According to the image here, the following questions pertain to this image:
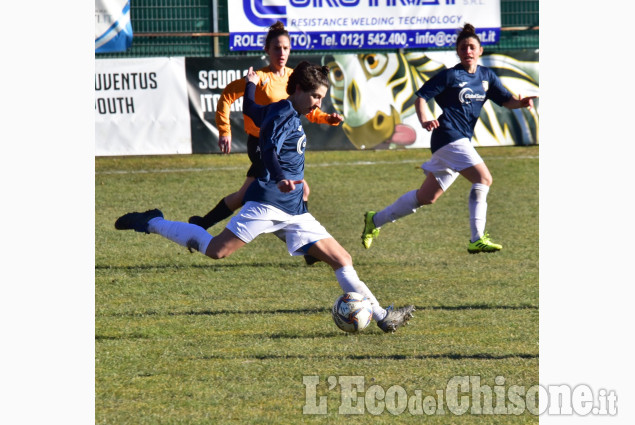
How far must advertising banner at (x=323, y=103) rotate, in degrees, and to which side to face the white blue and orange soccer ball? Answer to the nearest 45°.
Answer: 0° — it already faces it

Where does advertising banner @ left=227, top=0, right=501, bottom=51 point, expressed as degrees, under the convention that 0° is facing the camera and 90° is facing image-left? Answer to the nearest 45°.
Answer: approximately 0°

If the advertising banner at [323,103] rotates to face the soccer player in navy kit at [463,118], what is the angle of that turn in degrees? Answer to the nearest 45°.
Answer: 0° — it already faces them

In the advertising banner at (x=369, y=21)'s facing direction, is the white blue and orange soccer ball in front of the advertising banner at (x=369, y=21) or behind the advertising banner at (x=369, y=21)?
in front

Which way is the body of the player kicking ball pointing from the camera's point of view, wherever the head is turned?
to the viewer's right

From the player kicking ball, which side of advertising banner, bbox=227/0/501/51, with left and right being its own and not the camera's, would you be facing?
front

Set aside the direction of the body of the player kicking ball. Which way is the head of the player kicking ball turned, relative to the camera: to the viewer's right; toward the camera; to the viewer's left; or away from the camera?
to the viewer's right

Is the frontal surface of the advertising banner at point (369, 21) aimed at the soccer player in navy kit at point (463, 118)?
yes
